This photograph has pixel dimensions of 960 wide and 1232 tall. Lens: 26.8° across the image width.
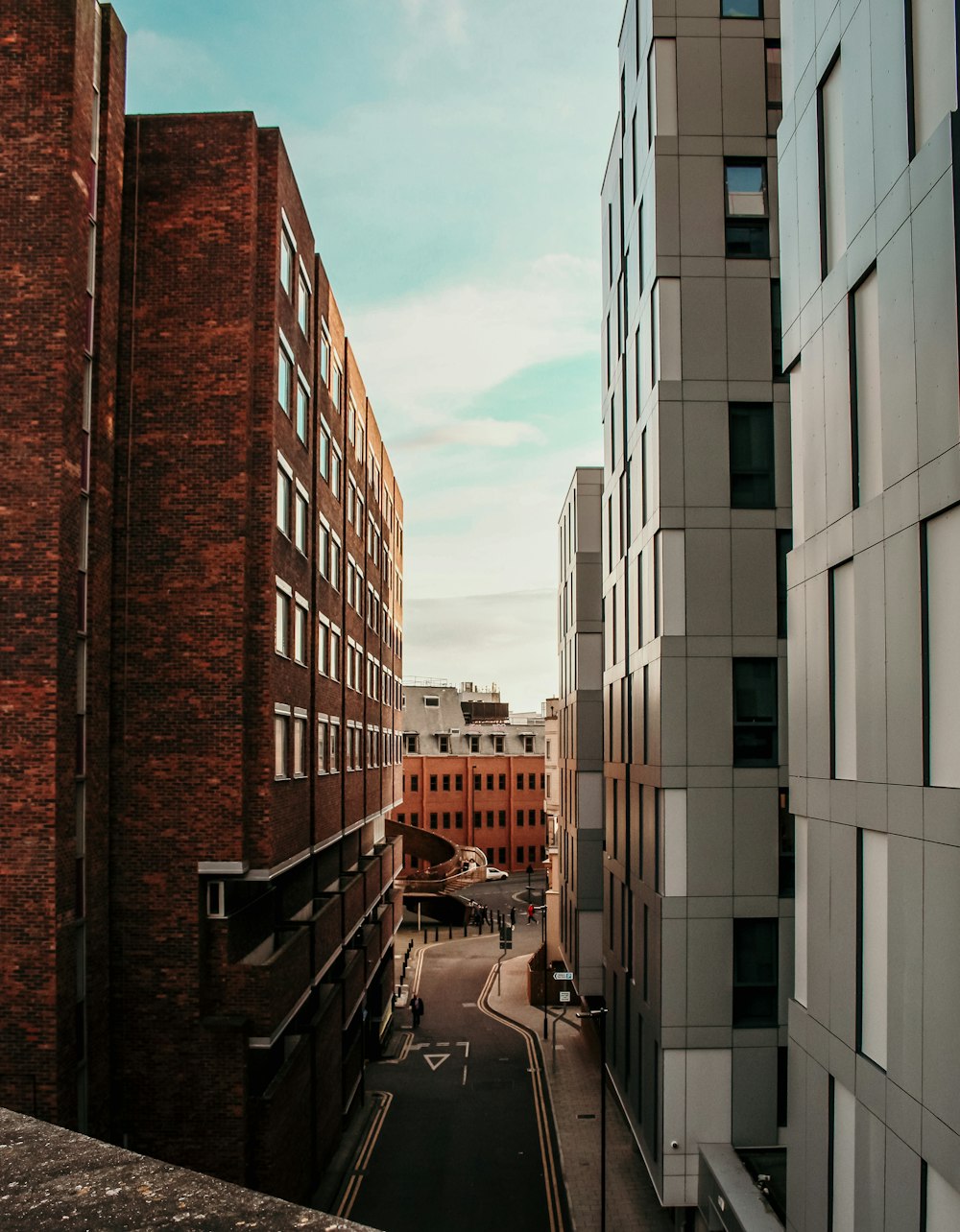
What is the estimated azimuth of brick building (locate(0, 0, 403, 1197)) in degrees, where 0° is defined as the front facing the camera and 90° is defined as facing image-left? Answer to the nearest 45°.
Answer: approximately 270°

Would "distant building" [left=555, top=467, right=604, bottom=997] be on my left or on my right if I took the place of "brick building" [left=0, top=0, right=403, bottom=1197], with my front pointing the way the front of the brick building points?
on my left
